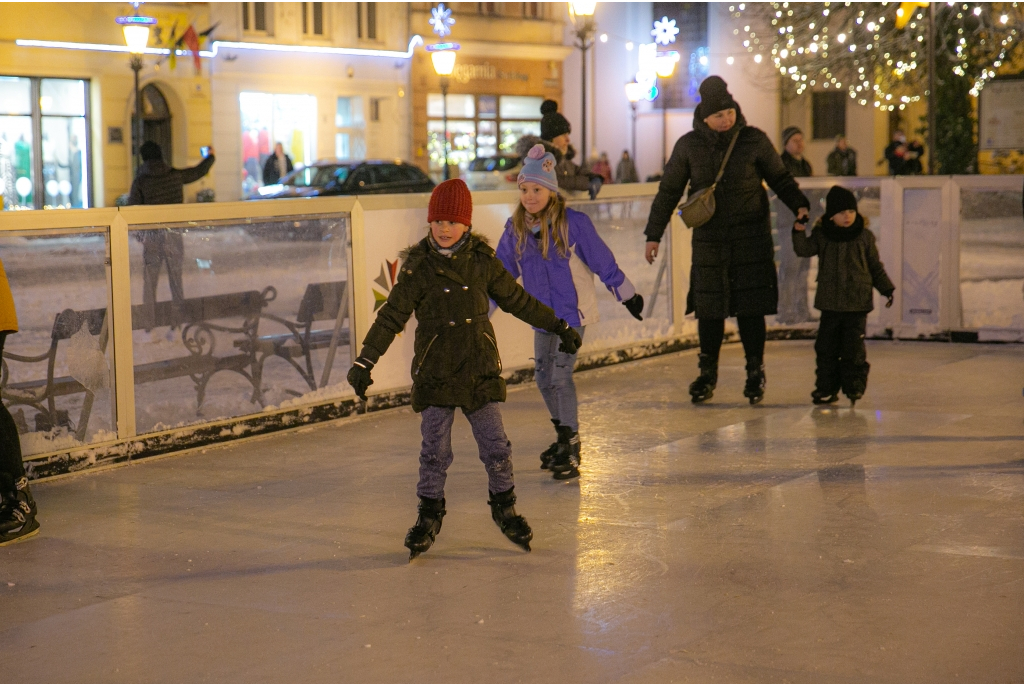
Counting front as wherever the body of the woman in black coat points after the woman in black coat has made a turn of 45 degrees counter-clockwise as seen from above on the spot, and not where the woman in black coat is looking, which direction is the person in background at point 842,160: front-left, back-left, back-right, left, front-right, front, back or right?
back-left

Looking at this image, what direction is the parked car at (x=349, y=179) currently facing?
to the viewer's left

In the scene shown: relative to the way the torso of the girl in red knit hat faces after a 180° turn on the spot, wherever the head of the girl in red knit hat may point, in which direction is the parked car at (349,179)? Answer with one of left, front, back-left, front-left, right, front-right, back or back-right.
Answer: front

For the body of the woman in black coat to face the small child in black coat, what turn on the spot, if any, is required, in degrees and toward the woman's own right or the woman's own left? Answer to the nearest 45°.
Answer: approximately 90° to the woman's own left

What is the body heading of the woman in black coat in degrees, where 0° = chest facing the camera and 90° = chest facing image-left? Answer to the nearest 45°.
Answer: approximately 0°

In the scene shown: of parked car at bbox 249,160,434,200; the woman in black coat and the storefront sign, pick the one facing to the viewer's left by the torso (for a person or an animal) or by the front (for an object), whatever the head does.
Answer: the parked car
